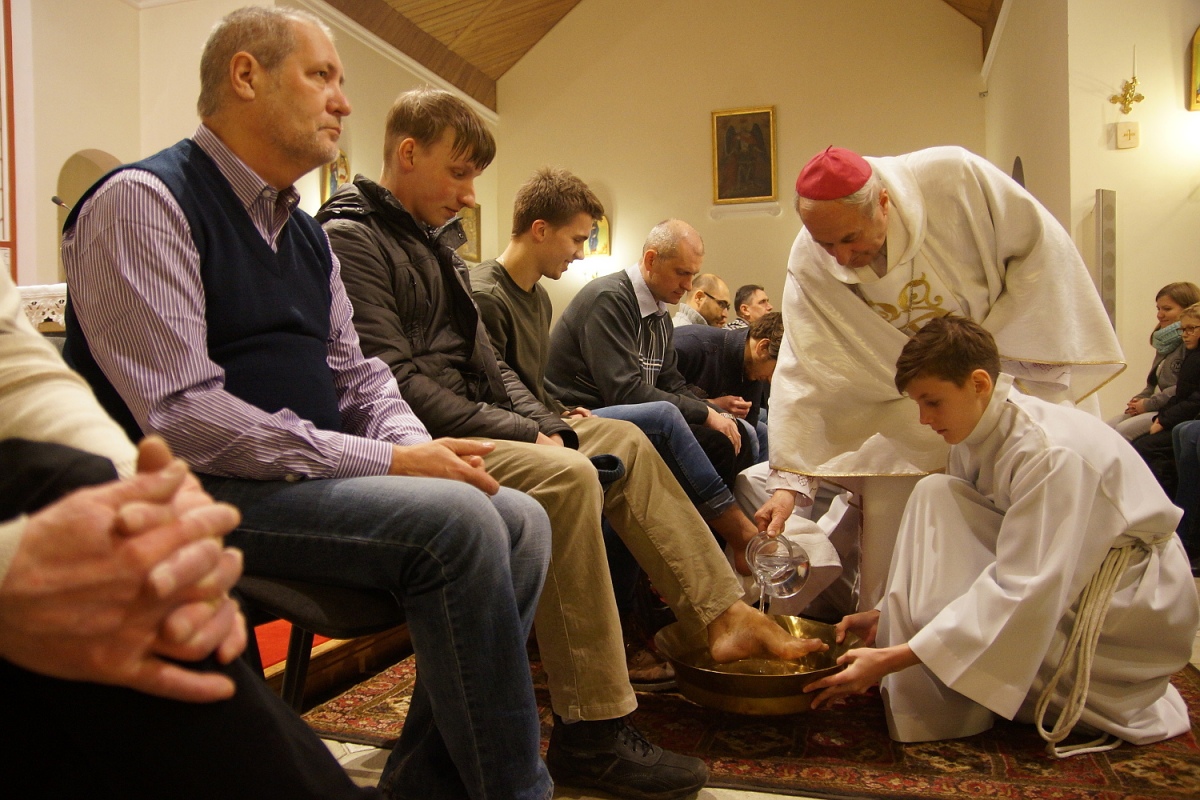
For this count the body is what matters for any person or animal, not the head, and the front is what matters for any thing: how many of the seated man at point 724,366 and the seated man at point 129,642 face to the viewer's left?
0

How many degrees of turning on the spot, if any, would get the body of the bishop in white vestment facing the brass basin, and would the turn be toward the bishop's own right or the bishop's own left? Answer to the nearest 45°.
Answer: approximately 45° to the bishop's own left

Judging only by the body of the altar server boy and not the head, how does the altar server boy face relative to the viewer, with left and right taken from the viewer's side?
facing to the left of the viewer

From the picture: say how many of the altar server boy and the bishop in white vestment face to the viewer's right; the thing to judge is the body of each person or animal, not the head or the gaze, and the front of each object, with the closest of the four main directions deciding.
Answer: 0

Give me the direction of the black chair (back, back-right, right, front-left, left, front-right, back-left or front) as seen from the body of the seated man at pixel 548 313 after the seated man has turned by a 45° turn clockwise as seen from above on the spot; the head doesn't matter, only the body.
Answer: front-right

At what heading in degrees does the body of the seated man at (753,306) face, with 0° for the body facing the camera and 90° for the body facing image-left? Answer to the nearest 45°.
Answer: approximately 270°

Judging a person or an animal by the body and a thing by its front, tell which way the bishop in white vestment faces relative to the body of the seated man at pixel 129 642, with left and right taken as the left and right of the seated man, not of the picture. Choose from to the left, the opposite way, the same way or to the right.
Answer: the opposite way

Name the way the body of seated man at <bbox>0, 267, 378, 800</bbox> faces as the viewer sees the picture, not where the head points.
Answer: to the viewer's right

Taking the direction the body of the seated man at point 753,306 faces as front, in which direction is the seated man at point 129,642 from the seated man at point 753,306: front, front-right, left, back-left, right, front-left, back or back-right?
right

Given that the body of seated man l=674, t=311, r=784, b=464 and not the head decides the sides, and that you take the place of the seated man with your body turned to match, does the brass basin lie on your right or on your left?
on your right

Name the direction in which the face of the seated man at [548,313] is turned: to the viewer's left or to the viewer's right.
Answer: to the viewer's right

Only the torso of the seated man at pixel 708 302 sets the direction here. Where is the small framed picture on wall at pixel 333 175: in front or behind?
behind

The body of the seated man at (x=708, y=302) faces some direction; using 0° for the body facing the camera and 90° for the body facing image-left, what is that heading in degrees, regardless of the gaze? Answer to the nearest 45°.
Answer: approximately 270°

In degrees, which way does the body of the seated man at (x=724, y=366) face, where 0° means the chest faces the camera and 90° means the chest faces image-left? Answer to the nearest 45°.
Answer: approximately 270°

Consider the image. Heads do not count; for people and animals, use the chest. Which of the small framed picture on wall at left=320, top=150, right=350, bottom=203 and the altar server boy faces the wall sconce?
the small framed picture on wall

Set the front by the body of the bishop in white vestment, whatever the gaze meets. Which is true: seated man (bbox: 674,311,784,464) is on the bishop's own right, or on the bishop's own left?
on the bishop's own right

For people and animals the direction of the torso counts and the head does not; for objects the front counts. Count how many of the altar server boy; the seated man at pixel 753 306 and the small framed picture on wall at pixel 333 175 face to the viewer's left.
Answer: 1

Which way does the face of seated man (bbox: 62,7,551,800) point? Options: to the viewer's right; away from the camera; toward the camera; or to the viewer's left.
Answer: to the viewer's right
